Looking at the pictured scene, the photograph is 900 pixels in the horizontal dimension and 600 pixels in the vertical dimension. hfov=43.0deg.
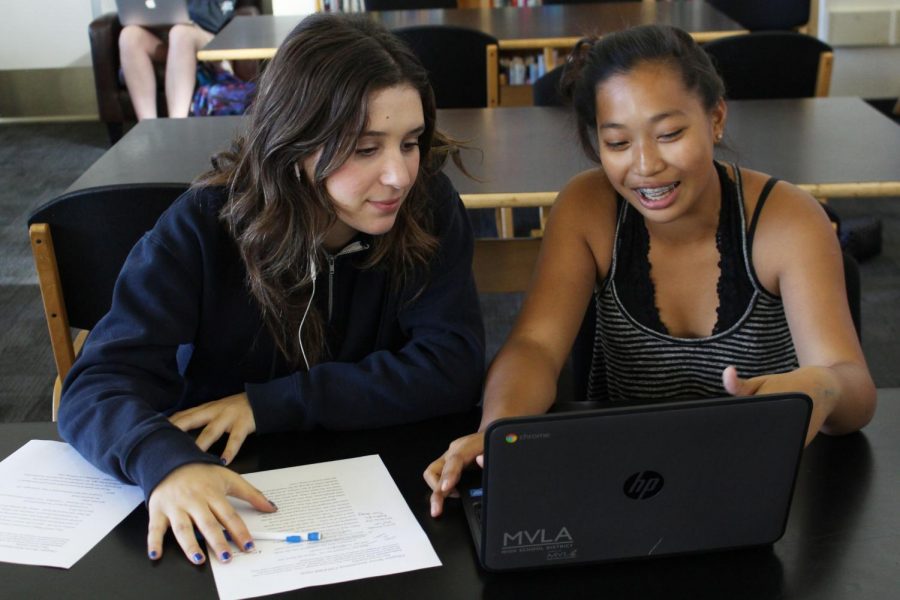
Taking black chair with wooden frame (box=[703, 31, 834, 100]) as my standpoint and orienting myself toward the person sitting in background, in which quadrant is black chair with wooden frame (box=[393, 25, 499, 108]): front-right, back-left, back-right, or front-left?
front-left

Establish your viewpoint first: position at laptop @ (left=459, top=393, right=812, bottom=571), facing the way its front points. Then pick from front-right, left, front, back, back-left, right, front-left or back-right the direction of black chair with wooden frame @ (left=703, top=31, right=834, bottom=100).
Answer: front

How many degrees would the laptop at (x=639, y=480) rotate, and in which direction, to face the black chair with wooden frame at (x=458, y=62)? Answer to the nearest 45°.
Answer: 0° — it already faces it

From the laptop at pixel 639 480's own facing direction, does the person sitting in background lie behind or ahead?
ahead

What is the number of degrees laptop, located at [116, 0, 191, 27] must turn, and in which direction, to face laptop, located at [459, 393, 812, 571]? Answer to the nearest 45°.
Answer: approximately 180°

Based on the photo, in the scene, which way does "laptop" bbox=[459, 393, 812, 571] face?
away from the camera

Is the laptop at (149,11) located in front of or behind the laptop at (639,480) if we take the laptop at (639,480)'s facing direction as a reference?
in front

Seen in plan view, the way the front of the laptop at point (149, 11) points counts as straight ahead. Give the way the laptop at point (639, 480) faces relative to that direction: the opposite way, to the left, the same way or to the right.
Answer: the same way

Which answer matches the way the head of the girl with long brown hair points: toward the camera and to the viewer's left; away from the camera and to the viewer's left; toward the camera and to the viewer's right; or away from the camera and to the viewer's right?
toward the camera and to the viewer's right

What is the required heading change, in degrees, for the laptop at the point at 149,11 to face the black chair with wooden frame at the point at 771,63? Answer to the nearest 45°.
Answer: approximately 135° to its right

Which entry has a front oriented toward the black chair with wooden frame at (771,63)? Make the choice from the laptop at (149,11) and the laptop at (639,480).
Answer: the laptop at (639,480)

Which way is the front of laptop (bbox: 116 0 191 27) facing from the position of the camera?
facing away from the viewer

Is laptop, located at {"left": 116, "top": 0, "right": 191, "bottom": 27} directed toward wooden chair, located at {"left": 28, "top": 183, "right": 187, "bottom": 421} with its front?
no

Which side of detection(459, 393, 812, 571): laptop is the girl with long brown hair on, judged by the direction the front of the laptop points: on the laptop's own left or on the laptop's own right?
on the laptop's own left

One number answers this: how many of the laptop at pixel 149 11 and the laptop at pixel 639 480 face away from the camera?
2

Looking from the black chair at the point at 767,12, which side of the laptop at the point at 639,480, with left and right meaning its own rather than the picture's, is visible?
front
